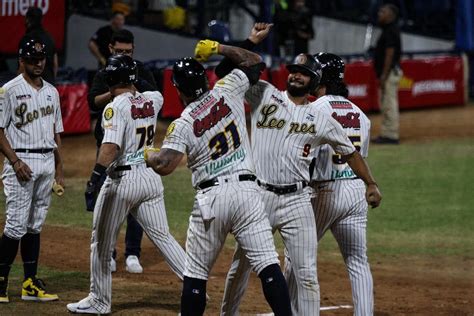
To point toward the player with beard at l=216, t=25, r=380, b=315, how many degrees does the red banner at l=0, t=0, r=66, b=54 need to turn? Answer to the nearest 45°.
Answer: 0° — it already faces them

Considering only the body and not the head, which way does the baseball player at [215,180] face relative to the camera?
away from the camera

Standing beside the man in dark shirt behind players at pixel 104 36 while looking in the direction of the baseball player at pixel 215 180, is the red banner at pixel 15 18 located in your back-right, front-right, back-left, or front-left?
back-right

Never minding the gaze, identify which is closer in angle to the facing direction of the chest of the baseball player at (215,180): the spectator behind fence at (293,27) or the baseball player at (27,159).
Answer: the spectator behind fence

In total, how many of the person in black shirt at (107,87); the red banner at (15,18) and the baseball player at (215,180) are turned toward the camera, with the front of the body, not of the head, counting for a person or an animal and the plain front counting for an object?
2

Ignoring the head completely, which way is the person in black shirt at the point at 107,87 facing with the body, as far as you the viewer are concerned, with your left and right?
facing the viewer

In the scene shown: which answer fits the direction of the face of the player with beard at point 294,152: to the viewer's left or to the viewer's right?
to the viewer's left

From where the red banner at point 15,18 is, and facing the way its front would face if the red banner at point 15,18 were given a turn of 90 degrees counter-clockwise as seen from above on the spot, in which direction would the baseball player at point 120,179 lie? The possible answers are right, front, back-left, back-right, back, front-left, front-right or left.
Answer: right

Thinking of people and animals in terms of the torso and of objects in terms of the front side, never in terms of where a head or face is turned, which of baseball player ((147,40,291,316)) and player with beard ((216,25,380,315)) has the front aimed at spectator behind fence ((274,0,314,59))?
the baseball player

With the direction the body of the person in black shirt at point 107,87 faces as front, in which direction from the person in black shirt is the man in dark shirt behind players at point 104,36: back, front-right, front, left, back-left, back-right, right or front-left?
back

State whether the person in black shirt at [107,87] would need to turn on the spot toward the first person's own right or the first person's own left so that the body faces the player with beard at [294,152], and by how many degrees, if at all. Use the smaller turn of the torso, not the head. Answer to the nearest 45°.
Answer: approximately 45° to the first person's own left

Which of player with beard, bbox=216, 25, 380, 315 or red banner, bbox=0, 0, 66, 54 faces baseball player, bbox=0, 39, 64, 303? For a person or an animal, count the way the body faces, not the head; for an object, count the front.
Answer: the red banner

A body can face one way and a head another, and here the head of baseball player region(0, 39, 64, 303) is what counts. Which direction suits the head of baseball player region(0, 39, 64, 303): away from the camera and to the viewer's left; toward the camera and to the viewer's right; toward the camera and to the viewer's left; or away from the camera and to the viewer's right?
toward the camera and to the viewer's right

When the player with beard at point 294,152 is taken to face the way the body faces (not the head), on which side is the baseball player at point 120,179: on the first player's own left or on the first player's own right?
on the first player's own right

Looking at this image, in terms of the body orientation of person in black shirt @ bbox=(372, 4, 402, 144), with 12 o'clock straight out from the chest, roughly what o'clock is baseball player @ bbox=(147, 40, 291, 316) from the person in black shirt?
The baseball player is roughly at 9 o'clock from the person in black shirt.

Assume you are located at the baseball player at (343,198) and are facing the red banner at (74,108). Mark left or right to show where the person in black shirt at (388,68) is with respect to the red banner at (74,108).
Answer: right

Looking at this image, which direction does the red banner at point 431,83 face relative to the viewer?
toward the camera
